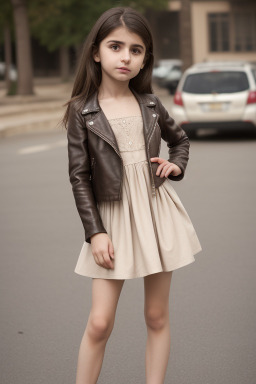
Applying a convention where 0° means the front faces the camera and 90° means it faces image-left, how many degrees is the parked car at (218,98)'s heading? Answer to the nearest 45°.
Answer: approximately 180°

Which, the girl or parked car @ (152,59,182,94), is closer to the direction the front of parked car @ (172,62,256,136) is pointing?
the parked car

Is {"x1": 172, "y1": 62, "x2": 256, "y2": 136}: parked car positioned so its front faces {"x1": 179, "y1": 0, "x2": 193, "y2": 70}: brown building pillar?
yes

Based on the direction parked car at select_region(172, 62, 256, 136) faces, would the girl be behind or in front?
behind

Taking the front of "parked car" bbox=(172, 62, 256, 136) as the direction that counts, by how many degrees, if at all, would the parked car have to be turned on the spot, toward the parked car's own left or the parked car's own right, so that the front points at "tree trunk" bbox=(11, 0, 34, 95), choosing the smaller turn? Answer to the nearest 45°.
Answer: approximately 45° to the parked car's own left

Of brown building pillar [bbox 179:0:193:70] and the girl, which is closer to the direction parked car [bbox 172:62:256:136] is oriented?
the brown building pillar
